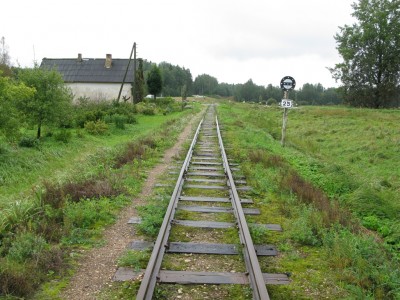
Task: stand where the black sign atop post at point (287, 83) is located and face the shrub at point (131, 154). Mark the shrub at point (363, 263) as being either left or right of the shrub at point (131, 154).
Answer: left

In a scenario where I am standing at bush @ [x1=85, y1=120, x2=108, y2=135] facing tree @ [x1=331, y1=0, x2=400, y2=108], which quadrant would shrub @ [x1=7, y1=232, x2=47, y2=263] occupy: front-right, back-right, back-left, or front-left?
back-right

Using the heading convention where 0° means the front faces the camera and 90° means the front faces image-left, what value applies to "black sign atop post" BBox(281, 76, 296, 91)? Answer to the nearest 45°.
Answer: approximately 0°

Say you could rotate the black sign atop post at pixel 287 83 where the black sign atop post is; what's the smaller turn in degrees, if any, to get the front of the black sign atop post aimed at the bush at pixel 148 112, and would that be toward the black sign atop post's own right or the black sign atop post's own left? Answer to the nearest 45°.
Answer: approximately 135° to the black sign atop post's own right

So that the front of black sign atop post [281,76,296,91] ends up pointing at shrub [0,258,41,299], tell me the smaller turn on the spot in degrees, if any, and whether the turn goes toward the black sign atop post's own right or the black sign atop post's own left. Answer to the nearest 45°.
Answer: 0° — it already faces it

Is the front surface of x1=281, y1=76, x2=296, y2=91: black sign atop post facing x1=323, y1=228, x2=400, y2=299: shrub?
yes

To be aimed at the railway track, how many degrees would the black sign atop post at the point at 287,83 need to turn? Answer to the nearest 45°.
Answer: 0° — it already faces it

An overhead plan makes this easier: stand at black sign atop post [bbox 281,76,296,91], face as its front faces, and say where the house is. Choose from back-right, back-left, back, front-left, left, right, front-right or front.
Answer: back-right

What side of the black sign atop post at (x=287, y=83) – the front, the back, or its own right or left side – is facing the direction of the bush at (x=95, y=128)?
right

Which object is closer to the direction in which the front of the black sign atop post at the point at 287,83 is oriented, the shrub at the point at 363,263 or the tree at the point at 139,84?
the shrub

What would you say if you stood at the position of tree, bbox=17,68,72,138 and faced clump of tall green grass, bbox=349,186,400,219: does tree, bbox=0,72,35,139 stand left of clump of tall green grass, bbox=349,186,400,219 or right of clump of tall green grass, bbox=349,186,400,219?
right

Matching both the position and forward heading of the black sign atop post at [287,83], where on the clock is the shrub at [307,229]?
The shrub is roughly at 12 o'clock from the black sign atop post.

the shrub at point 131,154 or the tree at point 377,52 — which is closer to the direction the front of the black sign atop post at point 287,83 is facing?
the shrub

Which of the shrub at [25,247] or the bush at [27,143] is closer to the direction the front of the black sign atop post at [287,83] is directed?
the shrub

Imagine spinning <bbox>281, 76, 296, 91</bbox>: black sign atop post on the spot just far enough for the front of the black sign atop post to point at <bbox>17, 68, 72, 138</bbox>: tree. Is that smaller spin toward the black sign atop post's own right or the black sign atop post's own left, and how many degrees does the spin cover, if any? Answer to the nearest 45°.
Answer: approximately 90° to the black sign atop post's own right
